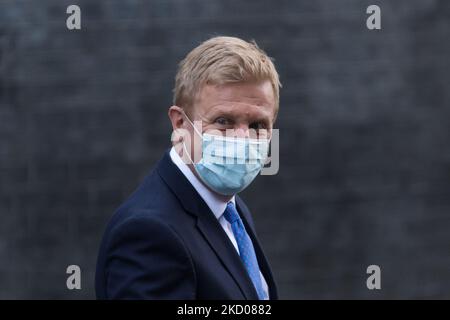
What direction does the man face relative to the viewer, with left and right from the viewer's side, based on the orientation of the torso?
facing the viewer and to the right of the viewer

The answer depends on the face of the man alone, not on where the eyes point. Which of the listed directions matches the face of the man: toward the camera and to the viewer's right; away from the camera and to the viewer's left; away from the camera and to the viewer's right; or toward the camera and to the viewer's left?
toward the camera and to the viewer's right
